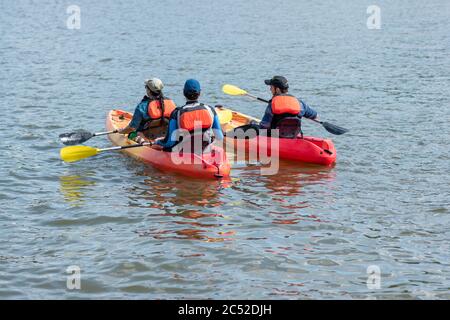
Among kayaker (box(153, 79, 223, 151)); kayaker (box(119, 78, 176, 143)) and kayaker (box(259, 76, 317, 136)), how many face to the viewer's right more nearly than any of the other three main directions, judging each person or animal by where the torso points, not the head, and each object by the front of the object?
0

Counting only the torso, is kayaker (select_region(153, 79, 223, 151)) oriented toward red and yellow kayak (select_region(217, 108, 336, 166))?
no

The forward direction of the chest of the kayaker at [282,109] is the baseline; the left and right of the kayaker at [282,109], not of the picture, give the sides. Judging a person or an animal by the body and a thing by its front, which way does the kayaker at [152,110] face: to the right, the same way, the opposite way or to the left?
the same way

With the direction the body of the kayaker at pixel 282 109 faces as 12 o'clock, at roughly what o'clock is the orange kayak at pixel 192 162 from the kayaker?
The orange kayak is roughly at 9 o'clock from the kayaker.

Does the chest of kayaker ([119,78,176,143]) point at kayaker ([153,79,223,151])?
no

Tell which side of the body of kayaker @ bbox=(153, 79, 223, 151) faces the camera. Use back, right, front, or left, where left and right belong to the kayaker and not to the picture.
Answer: back

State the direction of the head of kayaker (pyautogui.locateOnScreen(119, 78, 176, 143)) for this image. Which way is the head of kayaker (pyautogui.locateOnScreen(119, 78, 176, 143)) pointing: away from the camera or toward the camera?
away from the camera

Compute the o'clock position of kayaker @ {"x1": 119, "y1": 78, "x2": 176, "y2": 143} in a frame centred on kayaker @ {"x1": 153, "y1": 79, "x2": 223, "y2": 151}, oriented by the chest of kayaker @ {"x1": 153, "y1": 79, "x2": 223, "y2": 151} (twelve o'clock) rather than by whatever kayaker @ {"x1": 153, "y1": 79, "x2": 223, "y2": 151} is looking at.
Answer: kayaker @ {"x1": 119, "y1": 78, "x2": 176, "y2": 143} is roughly at 11 o'clock from kayaker @ {"x1": 153, "y1": 79, "x2": 223, "y2": 151}.

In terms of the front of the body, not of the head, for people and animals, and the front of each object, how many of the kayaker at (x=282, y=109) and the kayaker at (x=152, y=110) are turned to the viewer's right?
0

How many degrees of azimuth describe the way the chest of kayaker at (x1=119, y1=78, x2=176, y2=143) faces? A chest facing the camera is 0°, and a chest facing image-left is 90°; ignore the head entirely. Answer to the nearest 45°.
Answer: approximately 135°

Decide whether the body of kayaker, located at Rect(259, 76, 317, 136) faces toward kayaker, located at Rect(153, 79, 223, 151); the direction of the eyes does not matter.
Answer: no

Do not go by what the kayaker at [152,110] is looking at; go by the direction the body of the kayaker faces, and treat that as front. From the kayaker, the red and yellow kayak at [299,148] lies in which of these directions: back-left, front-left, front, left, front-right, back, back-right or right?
back-right

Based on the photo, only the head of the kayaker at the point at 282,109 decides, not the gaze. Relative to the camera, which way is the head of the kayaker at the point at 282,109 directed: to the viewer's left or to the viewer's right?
to the viewer's left

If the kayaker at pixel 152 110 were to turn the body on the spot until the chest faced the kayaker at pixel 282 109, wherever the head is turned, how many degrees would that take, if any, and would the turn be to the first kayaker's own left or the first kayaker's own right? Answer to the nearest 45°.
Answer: approximately 135° to the first kayaker's own right

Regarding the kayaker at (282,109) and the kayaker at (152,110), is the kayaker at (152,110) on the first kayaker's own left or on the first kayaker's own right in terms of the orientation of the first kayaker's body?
on the first kayaker's own left

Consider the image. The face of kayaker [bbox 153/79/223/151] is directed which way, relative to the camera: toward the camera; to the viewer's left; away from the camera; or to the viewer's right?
away from the camera

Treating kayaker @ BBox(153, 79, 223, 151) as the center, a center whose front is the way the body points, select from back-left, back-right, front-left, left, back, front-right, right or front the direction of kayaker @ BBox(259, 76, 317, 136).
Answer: front-right

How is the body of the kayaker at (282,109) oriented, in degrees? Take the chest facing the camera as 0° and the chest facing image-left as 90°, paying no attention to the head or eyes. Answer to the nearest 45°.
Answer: approximately 135°
